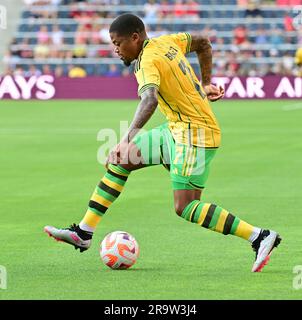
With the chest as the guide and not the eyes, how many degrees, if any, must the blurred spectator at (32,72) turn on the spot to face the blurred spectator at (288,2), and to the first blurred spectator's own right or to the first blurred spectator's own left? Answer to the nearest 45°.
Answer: approximately 90° to the first blurred spectator's own left

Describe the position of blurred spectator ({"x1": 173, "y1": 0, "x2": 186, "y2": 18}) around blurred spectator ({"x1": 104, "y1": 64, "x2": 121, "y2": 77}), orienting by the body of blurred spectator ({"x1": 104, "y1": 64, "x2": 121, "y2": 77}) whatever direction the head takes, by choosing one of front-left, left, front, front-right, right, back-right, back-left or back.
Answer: back-left

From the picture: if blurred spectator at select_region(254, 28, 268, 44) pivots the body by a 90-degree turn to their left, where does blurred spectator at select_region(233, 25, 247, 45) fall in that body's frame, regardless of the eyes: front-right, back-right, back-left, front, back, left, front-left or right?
back

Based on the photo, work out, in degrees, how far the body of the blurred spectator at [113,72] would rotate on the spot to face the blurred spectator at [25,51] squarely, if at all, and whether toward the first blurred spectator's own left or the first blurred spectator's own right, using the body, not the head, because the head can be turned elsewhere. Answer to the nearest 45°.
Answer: approximately 135° to the first blurred spectator's own right

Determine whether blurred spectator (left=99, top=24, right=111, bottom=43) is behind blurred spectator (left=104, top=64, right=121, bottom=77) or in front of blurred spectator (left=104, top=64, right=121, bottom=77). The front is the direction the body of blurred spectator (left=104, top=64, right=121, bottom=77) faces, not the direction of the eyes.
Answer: behind

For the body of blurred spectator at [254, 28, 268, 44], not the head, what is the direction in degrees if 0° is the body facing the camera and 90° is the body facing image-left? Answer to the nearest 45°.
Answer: approximately 0°

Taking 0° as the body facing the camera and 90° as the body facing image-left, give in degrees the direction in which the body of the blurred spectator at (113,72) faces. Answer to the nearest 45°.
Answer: approximately 0°

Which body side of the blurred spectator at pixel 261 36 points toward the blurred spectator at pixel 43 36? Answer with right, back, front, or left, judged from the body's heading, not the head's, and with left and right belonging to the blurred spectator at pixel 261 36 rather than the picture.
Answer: right

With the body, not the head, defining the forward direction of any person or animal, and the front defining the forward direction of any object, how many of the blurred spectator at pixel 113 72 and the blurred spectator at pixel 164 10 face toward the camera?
2

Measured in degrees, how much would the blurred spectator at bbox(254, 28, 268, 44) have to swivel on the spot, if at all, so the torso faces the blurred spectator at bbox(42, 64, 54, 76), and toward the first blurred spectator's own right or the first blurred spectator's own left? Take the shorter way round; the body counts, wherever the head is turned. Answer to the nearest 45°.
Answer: approximately 90° to the first blurred spectator's own right

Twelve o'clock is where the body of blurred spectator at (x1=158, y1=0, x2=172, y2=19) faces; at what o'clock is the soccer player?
The soccer player is roughly at 12 o'clock from the blurred spectator.
